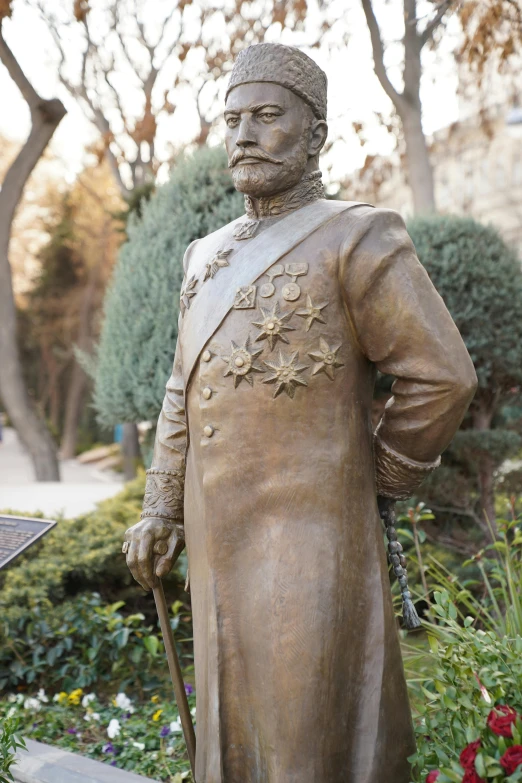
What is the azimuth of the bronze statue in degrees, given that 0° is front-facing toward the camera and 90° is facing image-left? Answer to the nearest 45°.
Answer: approximately 45°

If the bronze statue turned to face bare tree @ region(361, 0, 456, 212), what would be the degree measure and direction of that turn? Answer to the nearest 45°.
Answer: approximately 135° to its right

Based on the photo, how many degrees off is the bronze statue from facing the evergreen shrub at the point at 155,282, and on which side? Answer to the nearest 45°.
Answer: approximately 135° to its right

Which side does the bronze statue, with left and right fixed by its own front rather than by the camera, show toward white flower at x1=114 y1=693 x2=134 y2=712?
right

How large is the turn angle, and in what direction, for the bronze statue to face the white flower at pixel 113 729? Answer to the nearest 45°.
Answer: approximately 90° to its right

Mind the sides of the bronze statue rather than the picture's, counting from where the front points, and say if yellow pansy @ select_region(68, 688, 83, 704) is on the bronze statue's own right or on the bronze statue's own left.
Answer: on the bronze statue's own right
